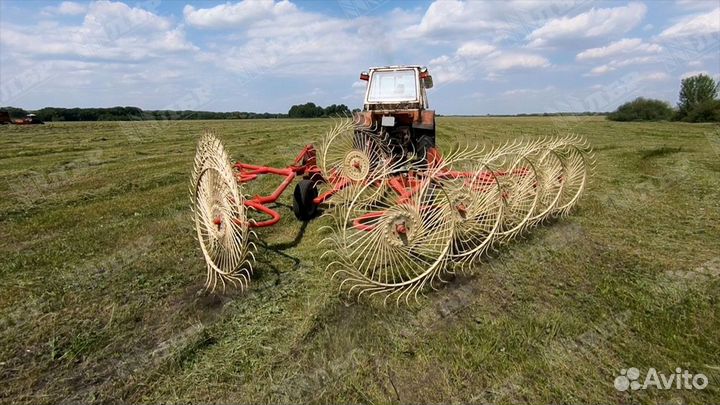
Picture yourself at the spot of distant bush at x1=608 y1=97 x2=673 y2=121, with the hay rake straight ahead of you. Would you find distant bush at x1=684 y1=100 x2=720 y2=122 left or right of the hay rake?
left

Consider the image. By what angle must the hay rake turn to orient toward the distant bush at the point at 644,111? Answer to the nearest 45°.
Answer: approximately 45° to its right

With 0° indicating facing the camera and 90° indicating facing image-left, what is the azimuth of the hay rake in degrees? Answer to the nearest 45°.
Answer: approximately 180°

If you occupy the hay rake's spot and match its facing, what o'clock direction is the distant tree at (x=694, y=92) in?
The distant tree is roughly at 1 o'clock from the hay rake.

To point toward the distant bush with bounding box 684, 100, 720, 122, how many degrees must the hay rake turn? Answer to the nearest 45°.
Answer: approximately 45° to its right
